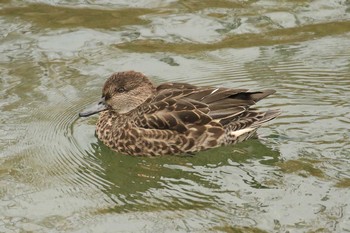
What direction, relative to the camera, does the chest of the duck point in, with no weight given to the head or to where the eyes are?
to the viewer's left
